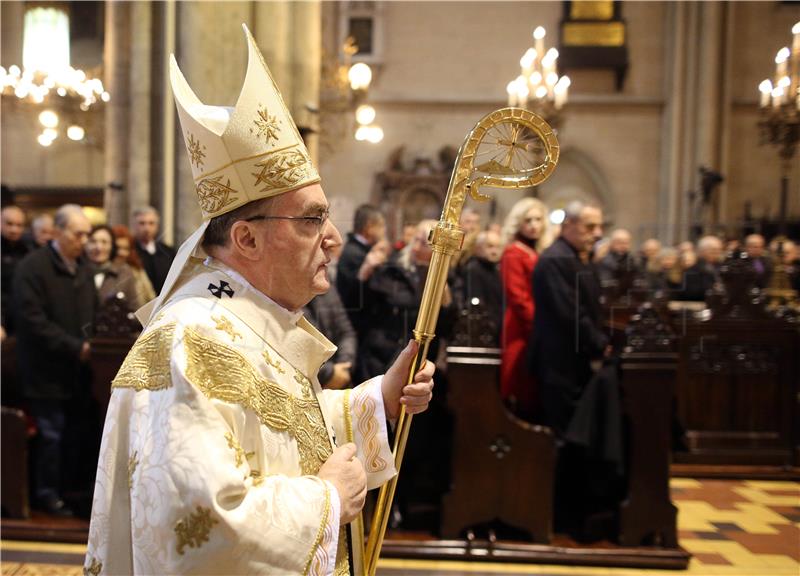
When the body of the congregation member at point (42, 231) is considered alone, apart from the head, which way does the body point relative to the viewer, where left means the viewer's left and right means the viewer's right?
facing the viewer and to the right of the viewer

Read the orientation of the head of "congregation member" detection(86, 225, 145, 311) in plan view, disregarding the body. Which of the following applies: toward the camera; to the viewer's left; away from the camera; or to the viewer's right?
toward the camera

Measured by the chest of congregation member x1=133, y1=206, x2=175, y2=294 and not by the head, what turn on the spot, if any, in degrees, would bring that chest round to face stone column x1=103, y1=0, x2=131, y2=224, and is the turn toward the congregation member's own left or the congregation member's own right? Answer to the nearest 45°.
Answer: approximately 180°

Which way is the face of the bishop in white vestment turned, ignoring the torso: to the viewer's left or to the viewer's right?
to the viewer's right

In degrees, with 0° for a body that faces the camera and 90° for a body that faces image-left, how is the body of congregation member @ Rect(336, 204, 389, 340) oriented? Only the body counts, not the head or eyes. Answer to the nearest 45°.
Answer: approximately 270°

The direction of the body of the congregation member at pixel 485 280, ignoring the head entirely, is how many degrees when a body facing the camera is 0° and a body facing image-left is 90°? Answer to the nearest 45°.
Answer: approximately 315°

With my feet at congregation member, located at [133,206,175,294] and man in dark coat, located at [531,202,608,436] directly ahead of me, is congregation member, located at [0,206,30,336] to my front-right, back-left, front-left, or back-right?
back-right

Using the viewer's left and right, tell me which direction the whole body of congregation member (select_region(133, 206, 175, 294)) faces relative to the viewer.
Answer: facing the viewer

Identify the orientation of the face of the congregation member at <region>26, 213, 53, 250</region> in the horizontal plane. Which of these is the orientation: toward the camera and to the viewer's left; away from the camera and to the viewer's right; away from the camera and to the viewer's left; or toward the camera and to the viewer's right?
toward the camera and to the viewer's right
